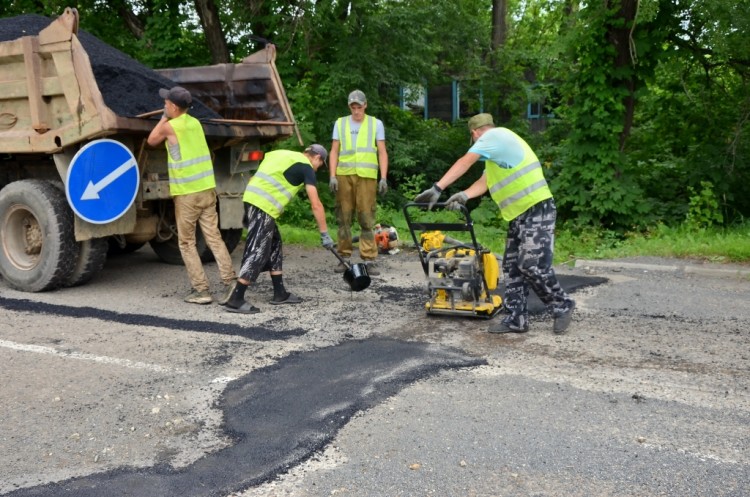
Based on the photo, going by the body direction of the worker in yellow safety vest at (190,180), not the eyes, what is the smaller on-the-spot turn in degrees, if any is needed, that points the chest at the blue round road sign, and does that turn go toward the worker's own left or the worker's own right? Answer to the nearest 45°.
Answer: approximately 45° to the worker's own left

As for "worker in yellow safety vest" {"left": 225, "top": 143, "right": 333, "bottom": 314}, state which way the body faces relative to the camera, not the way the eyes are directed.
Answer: to the viewer's right

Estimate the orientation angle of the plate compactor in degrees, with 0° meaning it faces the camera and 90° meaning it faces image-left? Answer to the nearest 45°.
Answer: approximately 45°

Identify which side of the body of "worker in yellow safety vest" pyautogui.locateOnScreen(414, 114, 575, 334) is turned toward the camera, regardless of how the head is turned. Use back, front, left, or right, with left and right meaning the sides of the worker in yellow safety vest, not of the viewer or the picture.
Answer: left

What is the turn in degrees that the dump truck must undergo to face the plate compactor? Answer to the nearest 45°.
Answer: approximately 180°

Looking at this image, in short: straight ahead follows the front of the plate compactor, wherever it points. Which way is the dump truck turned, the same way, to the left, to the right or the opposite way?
to the right

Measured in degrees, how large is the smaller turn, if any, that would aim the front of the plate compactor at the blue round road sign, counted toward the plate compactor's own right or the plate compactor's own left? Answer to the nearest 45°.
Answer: approximately 45° to the plate compactor's own right

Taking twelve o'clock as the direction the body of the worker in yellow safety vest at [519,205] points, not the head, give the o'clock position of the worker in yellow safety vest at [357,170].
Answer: the worker in yellow safety vest at [357,170] is roughly at 2 o'clock from the worker in yellow safety vest at [519,205].

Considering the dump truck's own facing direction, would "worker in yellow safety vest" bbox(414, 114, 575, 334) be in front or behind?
behind

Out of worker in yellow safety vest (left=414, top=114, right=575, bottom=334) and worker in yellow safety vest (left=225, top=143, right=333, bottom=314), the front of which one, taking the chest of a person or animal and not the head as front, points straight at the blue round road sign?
worker in yellow safety vest (left=414, top=114, right=575, bottom=334)

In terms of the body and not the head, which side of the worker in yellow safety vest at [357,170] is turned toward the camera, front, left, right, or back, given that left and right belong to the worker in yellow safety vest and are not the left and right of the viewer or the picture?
front

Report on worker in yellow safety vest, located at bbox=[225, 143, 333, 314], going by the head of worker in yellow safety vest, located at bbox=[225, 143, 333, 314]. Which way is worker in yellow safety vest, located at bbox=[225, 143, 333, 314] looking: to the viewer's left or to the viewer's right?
to the viewer's right

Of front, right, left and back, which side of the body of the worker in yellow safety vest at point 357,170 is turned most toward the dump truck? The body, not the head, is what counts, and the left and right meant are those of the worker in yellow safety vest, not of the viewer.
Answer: right
